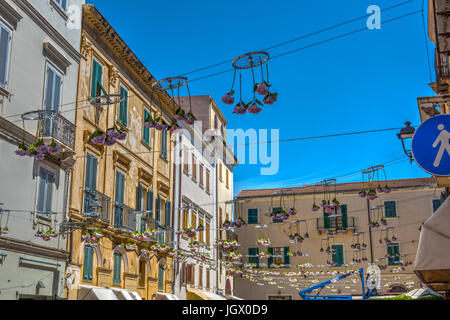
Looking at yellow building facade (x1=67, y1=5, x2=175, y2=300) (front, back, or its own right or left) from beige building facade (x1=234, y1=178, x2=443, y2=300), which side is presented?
left

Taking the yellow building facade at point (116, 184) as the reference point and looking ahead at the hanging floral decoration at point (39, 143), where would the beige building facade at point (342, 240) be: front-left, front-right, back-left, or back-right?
back-left

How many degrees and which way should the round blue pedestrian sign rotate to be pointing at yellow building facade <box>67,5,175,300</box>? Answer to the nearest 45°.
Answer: approximately 135° to its right

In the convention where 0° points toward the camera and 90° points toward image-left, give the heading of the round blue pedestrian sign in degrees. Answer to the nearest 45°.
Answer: approximately 0°

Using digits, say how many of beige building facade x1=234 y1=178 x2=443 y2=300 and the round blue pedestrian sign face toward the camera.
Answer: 2

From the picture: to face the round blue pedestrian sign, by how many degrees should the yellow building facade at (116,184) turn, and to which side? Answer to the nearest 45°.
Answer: approximately 45° to its right

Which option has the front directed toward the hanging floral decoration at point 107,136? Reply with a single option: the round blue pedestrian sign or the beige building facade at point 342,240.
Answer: the beige building facade

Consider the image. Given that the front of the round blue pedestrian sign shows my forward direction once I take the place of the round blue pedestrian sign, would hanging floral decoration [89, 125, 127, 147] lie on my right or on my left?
on my right

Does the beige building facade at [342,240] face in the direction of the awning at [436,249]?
yes

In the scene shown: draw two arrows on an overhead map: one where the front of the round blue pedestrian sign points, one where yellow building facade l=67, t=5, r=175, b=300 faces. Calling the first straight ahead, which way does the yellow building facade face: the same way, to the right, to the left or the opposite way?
to the left

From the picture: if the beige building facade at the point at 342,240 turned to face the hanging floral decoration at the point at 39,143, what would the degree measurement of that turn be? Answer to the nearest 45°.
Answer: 0° — it already faces it

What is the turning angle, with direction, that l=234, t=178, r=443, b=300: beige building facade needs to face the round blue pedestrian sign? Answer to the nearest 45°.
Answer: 0° — it already faces it
